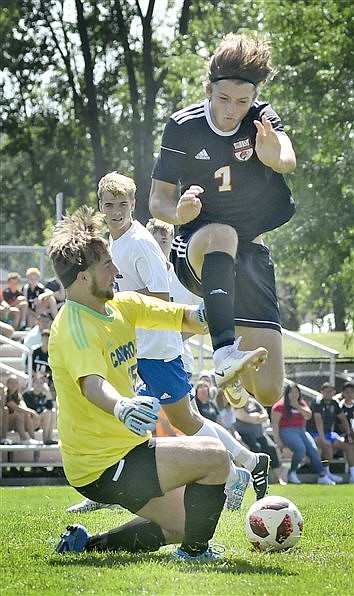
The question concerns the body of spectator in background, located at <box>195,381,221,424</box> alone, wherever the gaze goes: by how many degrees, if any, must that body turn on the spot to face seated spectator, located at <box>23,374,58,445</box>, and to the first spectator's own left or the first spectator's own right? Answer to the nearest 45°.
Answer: approximately 90° to the first spectator's own right

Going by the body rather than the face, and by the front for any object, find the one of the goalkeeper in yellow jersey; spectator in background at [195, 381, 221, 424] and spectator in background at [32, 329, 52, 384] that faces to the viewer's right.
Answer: the goalkeeper in yellow jersey

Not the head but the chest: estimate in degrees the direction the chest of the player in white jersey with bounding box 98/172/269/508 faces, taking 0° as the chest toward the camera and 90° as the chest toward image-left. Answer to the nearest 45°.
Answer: approximately 45°

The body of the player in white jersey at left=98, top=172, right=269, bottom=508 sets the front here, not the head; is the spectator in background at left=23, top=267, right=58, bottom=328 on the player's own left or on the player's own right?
on the player's own right

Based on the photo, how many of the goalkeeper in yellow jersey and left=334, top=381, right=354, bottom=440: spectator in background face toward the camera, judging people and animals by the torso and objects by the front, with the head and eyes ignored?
1
